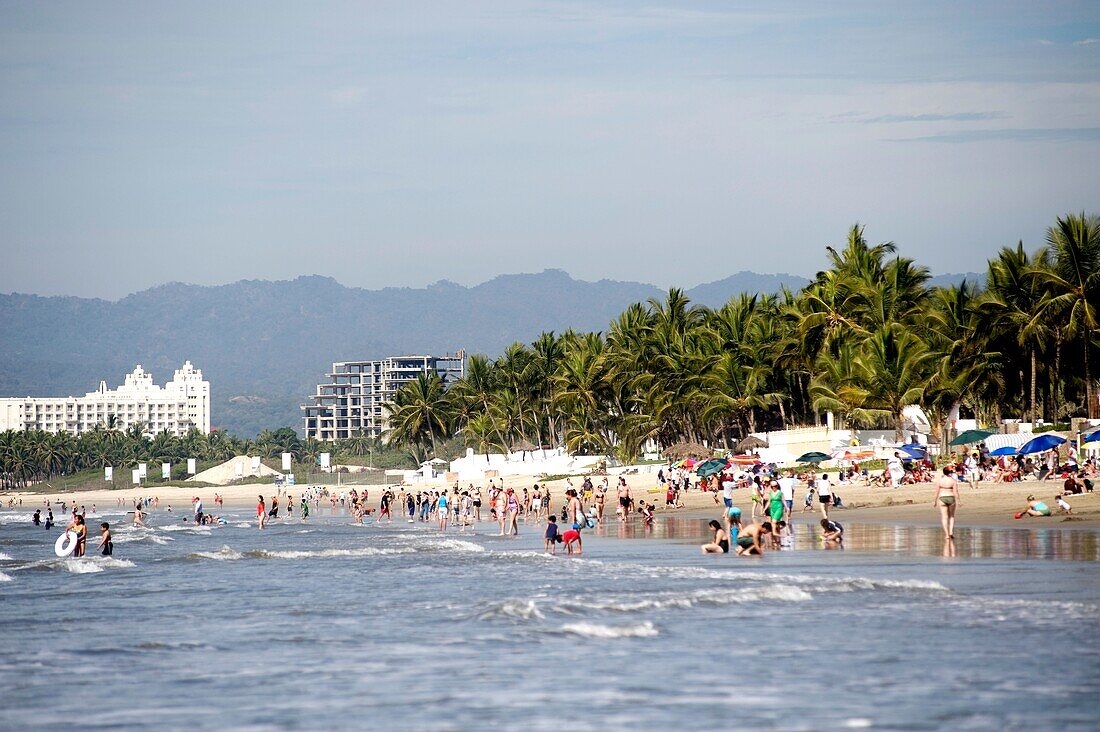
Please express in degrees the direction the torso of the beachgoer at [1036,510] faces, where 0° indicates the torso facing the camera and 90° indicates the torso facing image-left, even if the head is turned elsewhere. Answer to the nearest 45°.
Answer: approximately 90°

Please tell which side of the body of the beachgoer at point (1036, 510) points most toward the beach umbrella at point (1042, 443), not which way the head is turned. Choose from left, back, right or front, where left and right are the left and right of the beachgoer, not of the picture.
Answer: right

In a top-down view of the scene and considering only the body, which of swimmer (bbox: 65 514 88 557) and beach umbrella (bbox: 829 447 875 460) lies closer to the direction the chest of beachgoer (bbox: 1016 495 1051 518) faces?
the swimmer

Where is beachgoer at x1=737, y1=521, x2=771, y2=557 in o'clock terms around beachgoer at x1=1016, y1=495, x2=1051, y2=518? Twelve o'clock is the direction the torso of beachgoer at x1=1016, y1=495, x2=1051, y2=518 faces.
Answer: beachgoer at x1=737, y1=521, x2=771, y2=557 is roughly at 10 o'clock from beachgoer at x1=1016, y1=495, x2=1051, y2=518.
